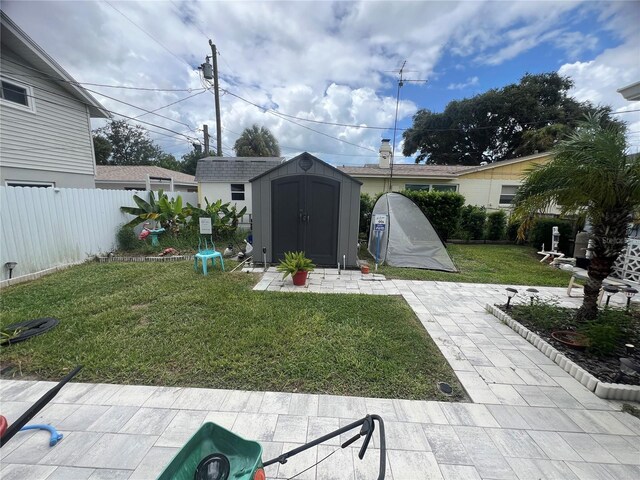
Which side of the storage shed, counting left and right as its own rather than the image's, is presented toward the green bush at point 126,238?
right

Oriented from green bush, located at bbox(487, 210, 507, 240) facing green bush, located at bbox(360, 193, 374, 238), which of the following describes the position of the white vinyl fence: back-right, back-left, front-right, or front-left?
front-left

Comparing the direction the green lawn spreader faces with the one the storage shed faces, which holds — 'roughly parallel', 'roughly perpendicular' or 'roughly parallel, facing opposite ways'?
roughly perpendicular

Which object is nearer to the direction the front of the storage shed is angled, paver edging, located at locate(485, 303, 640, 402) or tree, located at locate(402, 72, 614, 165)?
the paver edging

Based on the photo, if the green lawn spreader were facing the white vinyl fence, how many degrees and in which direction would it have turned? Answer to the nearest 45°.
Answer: approximately 45° to its right

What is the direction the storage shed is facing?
toward the camera

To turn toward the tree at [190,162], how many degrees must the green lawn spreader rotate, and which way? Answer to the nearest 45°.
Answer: approximately 90° to its right

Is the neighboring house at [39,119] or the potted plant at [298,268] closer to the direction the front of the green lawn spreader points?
the neighboring house

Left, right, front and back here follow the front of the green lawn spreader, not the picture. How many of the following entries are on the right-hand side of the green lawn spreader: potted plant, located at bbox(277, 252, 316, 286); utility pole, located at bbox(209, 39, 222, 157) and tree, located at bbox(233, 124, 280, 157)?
3

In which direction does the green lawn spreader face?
to the viewer's left

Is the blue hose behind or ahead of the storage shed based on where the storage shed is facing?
ahead

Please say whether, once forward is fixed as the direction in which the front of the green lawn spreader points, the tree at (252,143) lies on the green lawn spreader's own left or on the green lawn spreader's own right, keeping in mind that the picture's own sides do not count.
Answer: on the green lawn spreader's own right

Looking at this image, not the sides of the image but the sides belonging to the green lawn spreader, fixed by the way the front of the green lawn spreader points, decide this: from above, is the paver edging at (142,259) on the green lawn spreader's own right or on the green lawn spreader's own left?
on the green lawn spreader's own right
